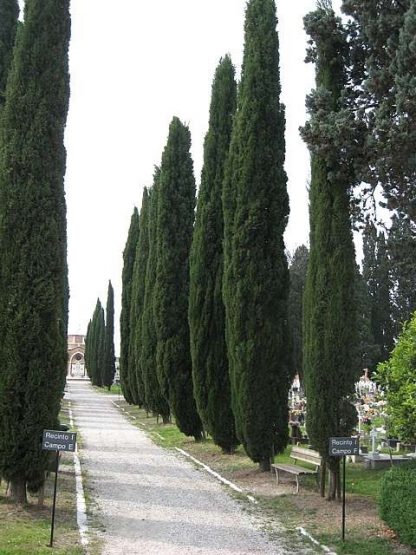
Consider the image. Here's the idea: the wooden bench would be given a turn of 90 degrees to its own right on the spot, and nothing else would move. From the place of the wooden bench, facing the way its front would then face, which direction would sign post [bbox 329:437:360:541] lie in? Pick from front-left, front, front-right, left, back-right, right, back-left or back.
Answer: back-left

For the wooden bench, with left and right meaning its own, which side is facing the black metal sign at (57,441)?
front

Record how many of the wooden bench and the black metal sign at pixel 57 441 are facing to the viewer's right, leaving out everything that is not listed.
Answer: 0

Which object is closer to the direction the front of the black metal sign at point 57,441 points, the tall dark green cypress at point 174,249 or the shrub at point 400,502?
the shrub

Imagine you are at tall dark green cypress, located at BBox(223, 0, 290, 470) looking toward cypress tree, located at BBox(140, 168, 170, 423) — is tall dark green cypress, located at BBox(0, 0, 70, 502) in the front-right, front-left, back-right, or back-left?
back-left

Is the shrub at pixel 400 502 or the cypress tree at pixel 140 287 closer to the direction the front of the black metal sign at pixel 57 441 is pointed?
the shrub

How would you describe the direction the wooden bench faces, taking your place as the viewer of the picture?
facing the viewer and to the left of the viewer

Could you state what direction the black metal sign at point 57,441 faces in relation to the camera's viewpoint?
facing the viewer

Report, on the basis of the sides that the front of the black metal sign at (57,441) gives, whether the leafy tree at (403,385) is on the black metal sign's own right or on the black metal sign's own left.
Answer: on the black metal sign's own left

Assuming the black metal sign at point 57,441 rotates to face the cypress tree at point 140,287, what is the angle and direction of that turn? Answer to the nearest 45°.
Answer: approximately 180°

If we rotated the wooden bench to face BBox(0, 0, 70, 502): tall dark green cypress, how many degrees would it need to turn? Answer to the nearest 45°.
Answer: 0° — it already faces it

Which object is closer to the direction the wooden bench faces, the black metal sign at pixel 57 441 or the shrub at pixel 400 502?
the black metal sign

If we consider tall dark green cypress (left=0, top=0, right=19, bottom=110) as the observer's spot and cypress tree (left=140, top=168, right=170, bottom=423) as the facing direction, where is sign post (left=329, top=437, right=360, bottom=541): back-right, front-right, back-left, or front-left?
back-right
